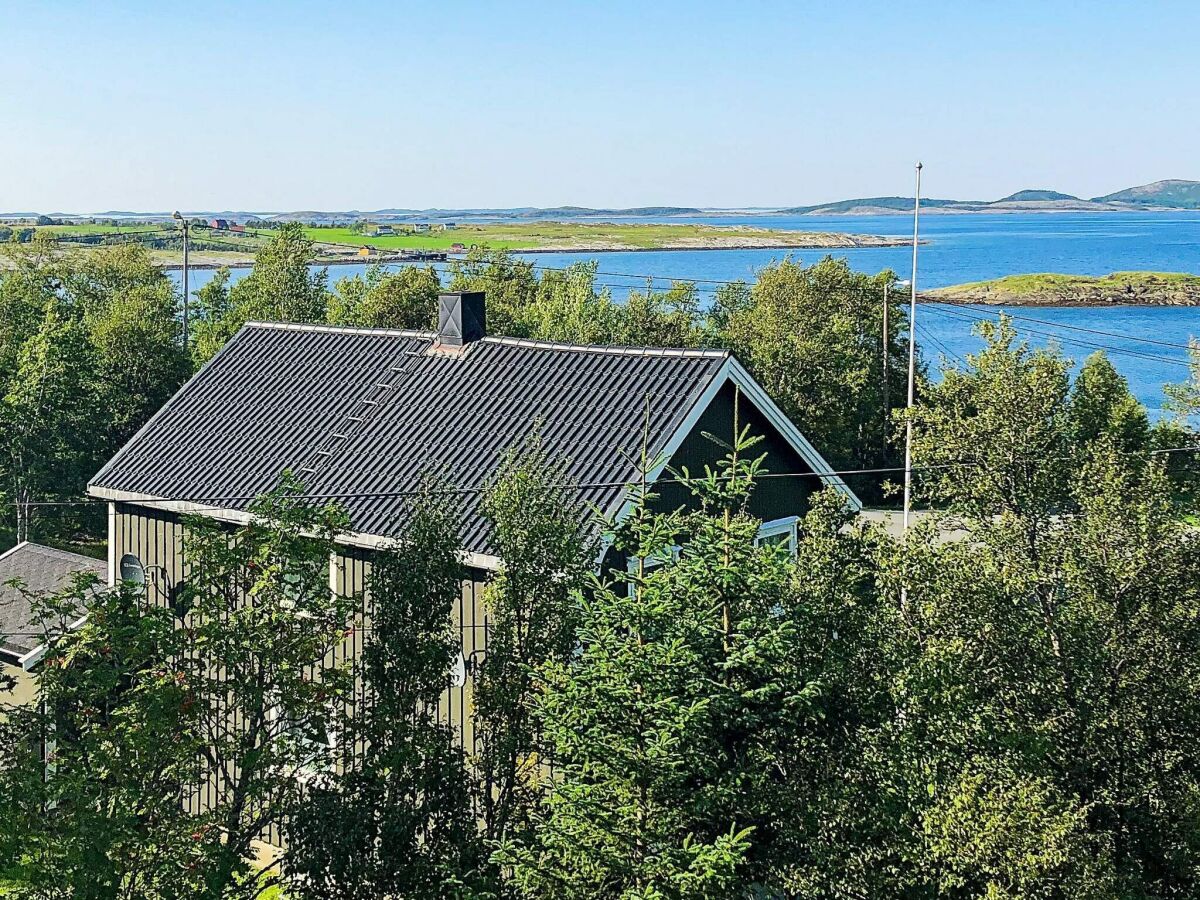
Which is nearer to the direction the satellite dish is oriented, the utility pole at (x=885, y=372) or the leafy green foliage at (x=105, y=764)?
the leafy green foliage

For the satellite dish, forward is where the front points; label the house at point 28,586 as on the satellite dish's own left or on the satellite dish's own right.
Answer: on the satellite dish's own right

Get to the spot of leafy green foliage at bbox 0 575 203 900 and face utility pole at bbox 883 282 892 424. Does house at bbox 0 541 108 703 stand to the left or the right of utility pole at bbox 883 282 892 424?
left

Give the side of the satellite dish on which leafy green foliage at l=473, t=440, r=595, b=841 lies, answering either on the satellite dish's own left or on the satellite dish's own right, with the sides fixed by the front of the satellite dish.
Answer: on the satellite dish's own left

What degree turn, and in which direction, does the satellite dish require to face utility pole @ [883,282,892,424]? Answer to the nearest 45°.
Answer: approximately 180°

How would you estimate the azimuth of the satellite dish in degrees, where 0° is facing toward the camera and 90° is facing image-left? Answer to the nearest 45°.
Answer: approximately 45°

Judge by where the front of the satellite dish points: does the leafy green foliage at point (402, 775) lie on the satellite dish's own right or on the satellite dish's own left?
on the satellite dish's own left

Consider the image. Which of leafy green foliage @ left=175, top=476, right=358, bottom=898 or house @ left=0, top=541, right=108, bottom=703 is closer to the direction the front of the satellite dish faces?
the leafy green foliage

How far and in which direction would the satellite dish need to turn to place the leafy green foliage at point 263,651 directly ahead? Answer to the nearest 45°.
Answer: approximately 45° to its left

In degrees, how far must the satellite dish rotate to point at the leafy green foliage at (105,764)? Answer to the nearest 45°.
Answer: approximately 45° to its left
